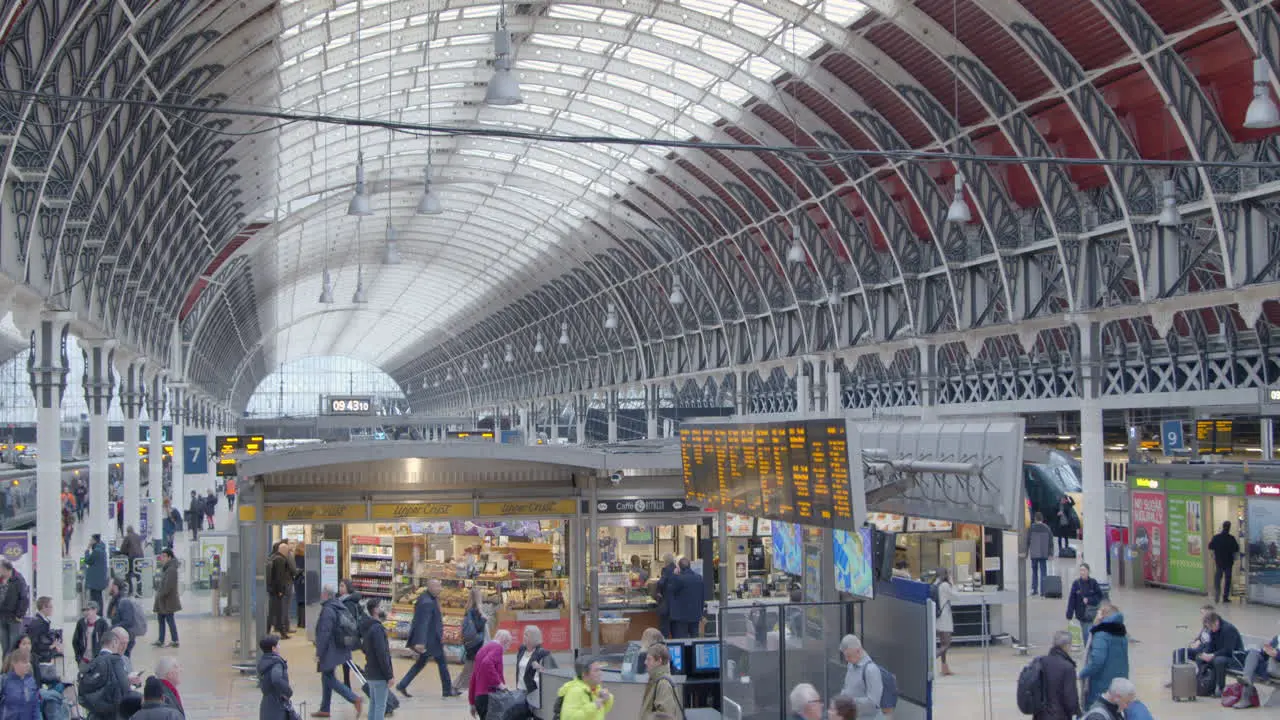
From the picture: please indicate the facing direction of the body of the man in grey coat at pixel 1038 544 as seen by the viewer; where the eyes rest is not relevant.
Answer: away from the camera

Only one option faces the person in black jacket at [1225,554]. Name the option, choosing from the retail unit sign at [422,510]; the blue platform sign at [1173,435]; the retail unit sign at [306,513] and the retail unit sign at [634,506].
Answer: the blue platform sign

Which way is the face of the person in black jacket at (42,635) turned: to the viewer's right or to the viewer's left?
to the viewer's right

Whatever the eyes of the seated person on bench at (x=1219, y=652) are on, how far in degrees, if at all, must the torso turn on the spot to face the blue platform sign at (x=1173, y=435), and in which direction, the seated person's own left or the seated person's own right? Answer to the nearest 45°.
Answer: approximately 135° to the seated person's own right

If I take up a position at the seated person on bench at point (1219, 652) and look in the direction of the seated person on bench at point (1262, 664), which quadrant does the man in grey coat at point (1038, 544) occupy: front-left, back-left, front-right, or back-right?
back-left

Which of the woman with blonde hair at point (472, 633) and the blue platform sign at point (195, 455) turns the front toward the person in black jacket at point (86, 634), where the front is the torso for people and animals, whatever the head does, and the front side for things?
the blue platform sign

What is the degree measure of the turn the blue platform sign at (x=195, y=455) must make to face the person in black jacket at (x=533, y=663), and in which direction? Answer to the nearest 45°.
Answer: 0° — it already faces them

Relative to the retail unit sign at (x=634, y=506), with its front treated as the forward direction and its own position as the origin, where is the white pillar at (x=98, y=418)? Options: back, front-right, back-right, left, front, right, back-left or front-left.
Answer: back-right

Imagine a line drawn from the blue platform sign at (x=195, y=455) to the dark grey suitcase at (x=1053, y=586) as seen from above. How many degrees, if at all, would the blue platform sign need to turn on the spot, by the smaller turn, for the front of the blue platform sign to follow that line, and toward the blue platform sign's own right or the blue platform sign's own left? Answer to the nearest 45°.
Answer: approximately 45° to the blue platform sign's own left

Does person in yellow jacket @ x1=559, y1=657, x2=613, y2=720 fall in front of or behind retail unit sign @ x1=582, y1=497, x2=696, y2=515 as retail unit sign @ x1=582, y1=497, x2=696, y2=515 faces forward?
in front

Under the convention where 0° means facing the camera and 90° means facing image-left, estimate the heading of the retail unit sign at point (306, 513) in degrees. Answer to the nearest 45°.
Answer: approximately 0°

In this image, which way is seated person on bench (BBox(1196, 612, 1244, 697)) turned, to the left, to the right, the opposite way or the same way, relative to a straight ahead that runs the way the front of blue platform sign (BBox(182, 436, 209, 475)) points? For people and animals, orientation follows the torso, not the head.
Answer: to the right
